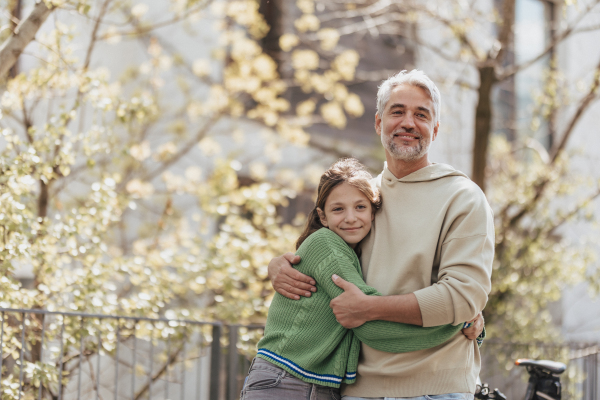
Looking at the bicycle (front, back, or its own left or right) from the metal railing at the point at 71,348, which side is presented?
front

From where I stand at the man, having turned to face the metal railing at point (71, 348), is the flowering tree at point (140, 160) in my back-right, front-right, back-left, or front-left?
front-right

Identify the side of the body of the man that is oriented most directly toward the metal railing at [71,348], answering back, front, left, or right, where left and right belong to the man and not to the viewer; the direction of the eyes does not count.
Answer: right

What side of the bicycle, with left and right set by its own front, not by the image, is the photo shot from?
left

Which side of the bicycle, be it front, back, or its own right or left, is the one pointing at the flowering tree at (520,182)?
right

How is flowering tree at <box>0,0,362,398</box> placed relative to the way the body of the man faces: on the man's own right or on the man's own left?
on the man's own right

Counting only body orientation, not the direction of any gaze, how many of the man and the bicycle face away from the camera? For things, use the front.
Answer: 0

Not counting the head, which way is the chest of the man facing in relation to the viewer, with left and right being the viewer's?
facing the viewer and to the left of the viewer

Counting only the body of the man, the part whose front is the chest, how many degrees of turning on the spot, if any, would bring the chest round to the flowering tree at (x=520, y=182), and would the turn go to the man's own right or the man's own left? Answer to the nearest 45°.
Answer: approximately 135° to the man's own right
